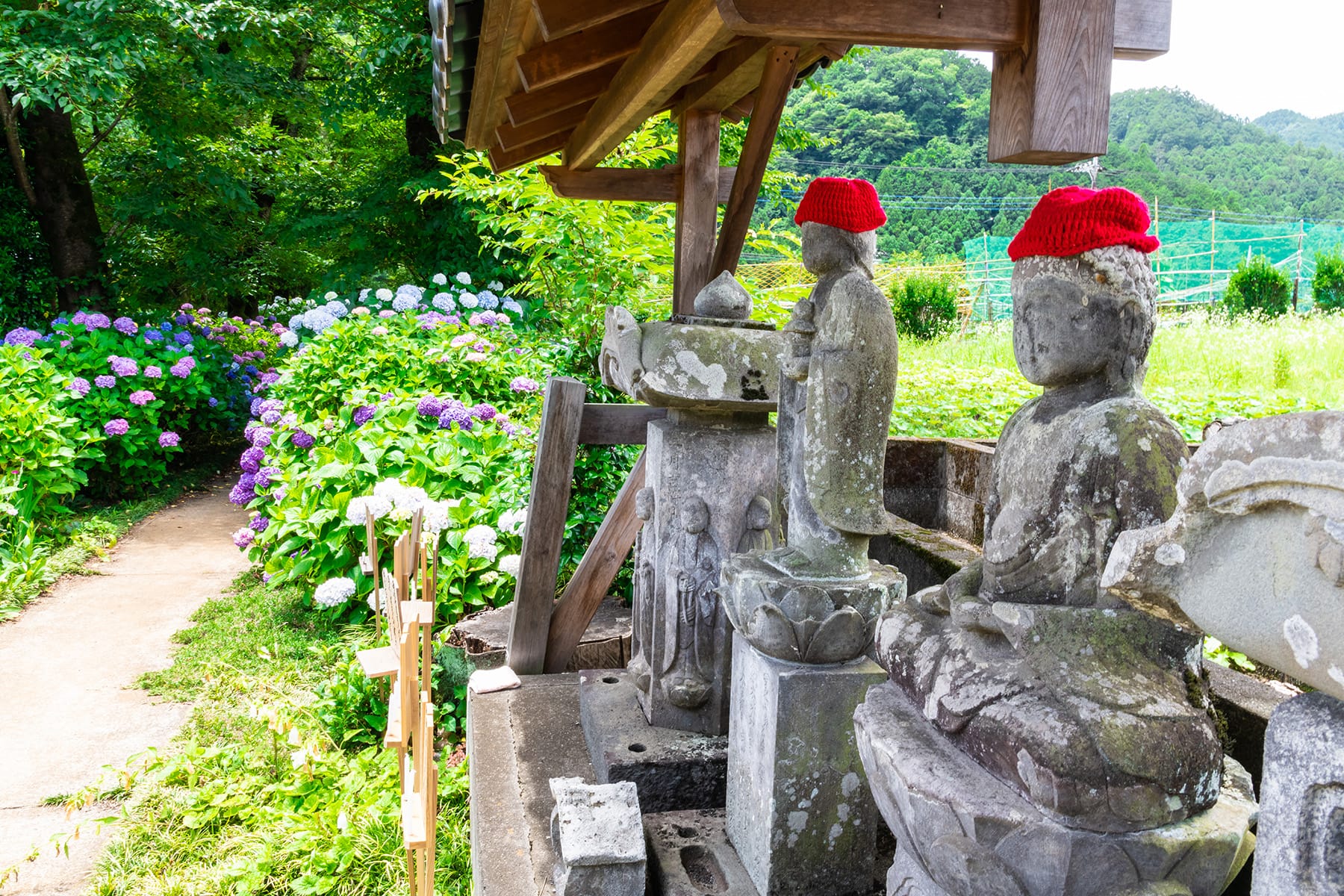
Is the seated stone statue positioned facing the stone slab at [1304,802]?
no

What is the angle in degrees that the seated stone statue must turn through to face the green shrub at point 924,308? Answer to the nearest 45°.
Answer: approximately 135° to its right

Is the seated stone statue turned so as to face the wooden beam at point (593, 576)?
no

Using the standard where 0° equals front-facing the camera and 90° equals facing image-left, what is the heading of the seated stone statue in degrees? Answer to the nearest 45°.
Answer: approximately 45°

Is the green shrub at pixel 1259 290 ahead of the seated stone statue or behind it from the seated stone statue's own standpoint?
behind

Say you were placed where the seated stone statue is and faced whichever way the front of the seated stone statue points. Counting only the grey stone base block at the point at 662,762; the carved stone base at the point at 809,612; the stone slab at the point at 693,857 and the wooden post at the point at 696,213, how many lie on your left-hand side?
0

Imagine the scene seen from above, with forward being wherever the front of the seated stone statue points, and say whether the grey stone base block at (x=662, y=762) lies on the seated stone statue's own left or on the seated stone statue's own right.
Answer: on the seated stone statue's own right

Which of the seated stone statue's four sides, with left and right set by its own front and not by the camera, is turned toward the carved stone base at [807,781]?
right

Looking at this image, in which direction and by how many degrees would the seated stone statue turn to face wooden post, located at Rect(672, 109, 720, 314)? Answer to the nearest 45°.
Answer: approximately 90° to its right

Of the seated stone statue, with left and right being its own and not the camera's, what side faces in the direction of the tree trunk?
right

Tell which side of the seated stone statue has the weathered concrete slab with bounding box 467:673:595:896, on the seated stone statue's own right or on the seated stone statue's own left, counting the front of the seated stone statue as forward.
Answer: on the seated stone statue's own right

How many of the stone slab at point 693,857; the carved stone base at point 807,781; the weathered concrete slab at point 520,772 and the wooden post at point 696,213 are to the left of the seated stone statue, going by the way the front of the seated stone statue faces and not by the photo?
0

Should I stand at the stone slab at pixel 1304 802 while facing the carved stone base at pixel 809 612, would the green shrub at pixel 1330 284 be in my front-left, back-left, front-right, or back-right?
front-right
